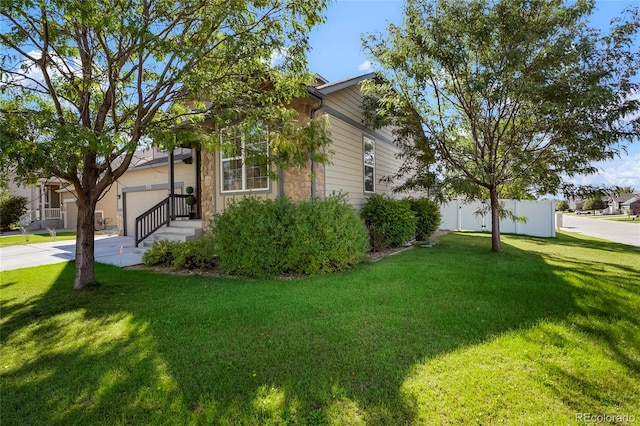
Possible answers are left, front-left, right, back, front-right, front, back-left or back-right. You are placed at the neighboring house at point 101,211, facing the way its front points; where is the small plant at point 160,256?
front-left

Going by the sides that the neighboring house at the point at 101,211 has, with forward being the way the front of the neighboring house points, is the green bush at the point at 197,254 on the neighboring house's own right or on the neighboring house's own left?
on the neighboring house's own left

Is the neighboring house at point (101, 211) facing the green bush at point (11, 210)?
no

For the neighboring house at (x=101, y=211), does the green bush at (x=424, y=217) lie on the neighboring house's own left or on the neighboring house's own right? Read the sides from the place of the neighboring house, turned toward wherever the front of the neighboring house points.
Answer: on the neighboring house's own left

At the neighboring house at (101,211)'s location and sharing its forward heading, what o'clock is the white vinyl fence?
The white vinyl fence is roughly at 9 o'clock from the neighboring house.

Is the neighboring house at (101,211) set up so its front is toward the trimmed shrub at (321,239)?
no

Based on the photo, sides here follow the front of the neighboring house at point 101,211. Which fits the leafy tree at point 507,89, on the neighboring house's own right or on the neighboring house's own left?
on the neighboring house's own left

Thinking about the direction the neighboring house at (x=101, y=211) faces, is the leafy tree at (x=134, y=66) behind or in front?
in front

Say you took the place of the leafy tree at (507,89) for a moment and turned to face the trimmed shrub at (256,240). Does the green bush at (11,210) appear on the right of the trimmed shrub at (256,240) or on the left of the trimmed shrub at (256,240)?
right

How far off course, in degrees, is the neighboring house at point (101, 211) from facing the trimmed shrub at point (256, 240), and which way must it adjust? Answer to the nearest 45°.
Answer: approximately 45° to its left
